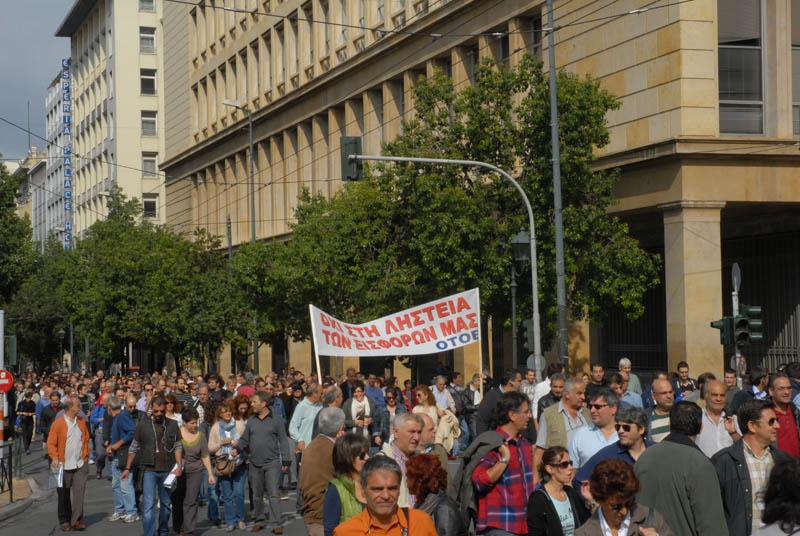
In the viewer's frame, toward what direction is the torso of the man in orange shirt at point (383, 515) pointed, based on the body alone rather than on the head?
toward the camera

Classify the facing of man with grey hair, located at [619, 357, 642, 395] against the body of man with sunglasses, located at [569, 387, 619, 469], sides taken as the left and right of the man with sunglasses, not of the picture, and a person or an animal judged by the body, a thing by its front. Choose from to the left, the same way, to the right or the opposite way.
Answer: the same way

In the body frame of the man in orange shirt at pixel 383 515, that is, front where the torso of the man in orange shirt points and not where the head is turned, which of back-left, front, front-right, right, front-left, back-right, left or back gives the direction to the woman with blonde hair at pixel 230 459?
back

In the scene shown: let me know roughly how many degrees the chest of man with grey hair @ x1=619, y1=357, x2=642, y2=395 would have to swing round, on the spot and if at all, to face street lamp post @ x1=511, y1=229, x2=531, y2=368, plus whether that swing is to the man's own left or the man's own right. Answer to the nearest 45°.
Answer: approximately 135° to the man's own right

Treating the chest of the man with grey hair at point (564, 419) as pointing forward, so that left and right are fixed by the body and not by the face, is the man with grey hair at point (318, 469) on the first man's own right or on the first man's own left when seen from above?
on the first man's own right

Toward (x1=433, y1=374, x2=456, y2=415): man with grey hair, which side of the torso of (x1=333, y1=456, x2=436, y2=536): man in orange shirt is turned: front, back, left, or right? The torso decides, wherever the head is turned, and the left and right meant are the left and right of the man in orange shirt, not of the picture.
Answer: back

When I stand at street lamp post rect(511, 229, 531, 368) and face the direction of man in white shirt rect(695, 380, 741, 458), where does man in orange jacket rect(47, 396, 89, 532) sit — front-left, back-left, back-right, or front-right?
front-right

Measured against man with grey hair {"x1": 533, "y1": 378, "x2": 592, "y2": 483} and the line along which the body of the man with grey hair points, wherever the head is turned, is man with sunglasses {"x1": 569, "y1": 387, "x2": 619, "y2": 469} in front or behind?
in front

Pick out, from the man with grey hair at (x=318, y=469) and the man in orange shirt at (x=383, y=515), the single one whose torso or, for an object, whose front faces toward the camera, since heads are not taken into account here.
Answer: the man in orange shirt

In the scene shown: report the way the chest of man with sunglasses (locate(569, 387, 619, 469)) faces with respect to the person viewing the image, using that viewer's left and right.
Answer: facing the viewer and to the left of the viewer

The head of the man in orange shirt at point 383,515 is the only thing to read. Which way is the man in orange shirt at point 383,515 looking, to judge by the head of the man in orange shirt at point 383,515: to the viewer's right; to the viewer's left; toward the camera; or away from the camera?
toward the camera

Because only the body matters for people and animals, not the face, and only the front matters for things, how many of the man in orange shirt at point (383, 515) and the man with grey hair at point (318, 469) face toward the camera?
1

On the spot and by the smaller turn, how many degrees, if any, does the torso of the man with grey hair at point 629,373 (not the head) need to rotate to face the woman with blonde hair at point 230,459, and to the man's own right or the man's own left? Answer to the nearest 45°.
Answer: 0° — they already face them
